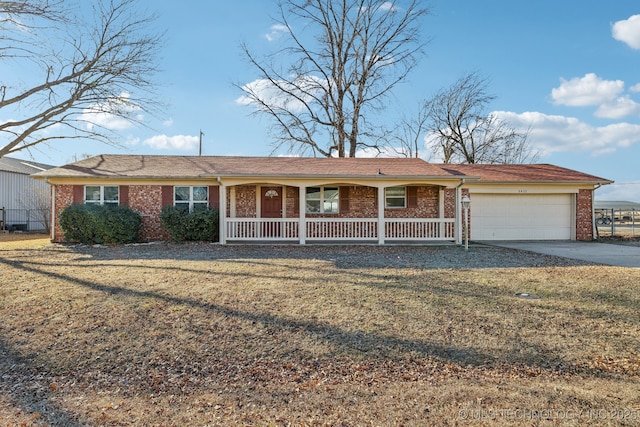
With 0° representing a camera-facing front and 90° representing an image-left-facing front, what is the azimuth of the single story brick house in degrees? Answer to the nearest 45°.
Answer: approximately 0°

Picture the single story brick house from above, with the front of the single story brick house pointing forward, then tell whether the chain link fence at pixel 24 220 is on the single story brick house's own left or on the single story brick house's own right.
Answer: on the single story brick house's own right

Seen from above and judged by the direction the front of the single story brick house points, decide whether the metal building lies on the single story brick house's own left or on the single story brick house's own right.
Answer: on the single story brick house's own right
